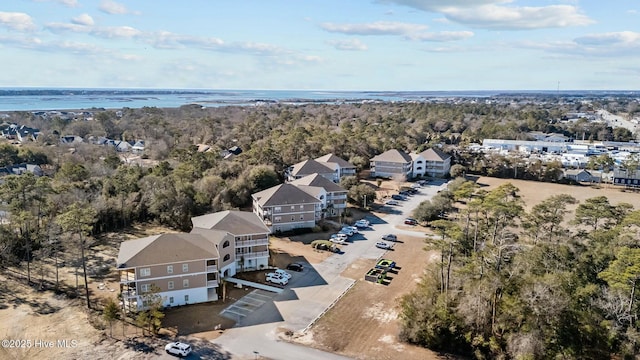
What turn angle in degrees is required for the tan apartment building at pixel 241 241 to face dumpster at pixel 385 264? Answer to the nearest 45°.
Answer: approximately 45° to its left

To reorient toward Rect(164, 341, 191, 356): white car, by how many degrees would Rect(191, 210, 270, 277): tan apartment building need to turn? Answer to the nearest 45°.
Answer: approximately 45° to its right

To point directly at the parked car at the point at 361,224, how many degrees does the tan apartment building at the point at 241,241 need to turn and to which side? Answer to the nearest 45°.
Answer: approximately 90° to its left

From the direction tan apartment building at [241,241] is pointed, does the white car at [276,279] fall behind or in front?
in front

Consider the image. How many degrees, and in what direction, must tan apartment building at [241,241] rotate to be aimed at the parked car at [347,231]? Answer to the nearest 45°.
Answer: approximately 90° to its left

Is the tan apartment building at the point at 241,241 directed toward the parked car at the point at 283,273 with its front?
yes

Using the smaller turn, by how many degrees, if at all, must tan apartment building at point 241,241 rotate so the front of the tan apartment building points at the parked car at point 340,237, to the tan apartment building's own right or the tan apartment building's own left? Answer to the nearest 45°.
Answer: approximately 90° to the tan apartment building's own left

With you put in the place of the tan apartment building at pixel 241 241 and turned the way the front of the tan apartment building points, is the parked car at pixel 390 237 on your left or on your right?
on your left

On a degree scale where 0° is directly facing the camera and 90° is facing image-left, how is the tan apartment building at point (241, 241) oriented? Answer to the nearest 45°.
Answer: approximately 315°
